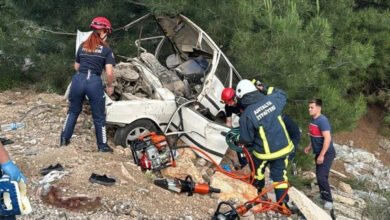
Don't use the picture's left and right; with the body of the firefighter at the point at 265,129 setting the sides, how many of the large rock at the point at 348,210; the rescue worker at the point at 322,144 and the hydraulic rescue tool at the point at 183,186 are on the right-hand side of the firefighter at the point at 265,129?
2

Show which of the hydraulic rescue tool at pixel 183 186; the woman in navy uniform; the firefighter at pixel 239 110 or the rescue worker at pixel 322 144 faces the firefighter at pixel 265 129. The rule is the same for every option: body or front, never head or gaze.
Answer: the rescue worker

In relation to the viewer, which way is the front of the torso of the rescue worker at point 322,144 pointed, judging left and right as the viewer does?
facing the viewer and to the left of the viewer

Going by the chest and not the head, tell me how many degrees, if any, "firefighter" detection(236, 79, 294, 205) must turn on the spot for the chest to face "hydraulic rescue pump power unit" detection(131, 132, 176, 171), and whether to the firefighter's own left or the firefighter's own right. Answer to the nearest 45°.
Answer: approximately 45° to the firefighter's own left

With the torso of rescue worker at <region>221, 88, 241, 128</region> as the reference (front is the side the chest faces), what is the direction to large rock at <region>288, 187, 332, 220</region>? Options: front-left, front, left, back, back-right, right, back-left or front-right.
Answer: left

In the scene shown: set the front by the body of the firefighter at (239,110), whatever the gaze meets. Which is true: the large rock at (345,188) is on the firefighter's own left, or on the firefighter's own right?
on the firefighter's own right

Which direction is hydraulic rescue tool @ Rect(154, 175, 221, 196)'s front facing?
to the viewer's left

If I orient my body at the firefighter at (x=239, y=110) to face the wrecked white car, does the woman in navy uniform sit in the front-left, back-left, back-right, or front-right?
front-left

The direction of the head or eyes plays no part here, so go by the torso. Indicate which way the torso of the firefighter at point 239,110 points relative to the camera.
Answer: to the viewer's left

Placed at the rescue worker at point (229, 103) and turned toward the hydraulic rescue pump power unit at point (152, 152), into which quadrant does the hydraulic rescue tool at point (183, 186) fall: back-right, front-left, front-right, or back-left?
front-left

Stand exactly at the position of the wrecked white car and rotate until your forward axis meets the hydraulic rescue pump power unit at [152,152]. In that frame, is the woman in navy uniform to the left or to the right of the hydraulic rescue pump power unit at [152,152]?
right

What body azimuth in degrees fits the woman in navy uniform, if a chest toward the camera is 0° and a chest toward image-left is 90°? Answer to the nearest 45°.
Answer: approximately 180°

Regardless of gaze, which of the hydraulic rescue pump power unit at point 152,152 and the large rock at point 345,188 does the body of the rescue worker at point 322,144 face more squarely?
the hydraulic rescue pump power unit
